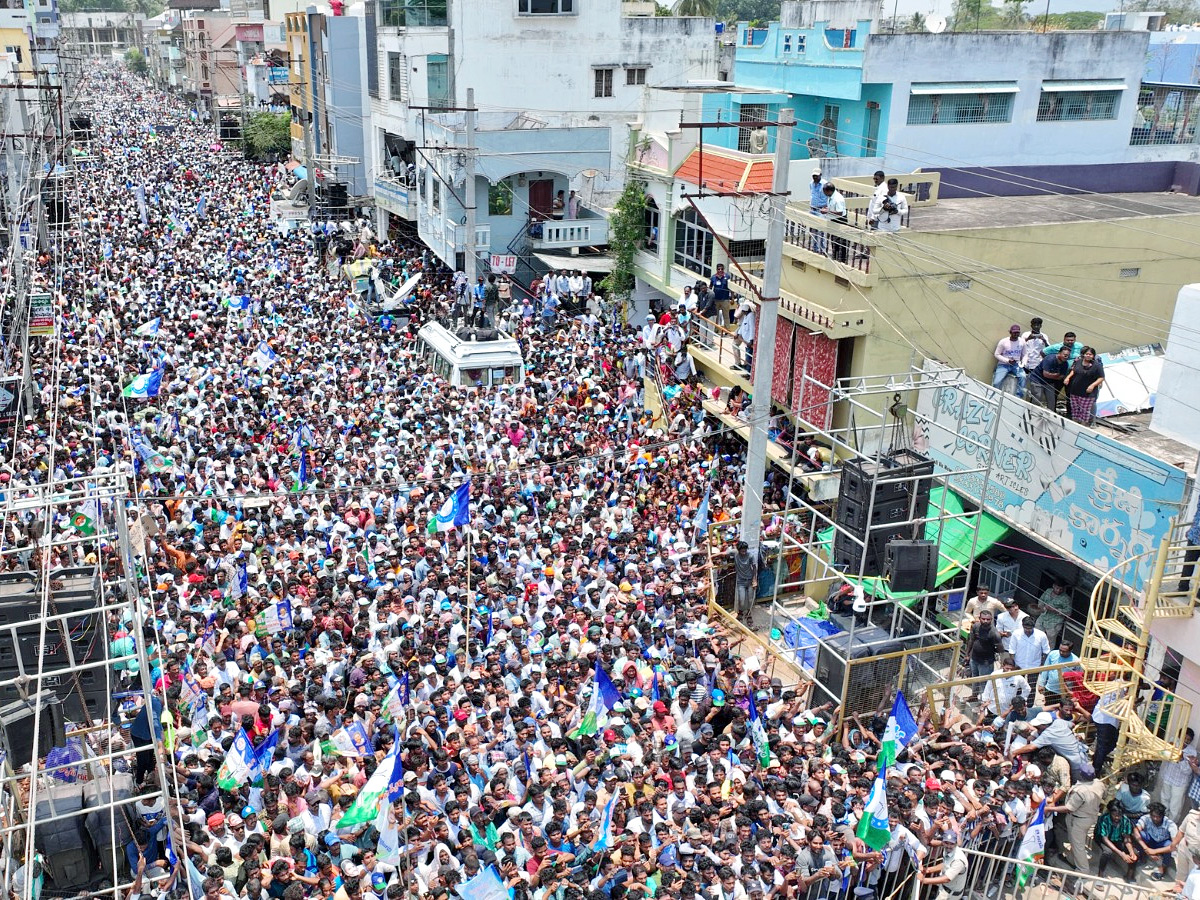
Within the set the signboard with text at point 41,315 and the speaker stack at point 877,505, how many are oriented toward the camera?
1

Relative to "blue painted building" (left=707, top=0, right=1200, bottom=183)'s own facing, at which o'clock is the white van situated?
The white van is roughly at 12 o'clock from the blue painted building.

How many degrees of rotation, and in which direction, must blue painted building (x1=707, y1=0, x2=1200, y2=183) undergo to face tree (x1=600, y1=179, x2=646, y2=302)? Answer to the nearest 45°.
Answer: approximately 45° to its right

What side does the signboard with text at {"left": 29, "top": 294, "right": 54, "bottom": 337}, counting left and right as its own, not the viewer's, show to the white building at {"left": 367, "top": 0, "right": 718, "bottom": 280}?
left

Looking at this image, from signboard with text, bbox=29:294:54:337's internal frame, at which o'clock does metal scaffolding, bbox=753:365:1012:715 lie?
The metal scaffolding is roughly at 11 o'clock from the signboard with text.

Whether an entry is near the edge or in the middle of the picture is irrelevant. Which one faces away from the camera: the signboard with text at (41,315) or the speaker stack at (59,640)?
the speaker stack

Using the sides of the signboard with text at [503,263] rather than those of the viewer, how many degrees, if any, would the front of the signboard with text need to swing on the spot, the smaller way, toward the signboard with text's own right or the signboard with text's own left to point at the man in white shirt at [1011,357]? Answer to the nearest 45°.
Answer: approximately 45° to the signboard with text's own left

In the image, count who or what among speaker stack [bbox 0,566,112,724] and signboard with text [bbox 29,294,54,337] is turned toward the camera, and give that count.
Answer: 1

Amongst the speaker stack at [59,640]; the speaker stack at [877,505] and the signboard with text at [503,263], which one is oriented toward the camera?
the signboard with text

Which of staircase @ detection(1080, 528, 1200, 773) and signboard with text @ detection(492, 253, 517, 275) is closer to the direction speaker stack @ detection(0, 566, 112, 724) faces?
the signboard with text

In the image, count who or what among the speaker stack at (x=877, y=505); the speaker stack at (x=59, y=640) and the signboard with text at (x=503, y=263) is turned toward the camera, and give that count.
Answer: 1

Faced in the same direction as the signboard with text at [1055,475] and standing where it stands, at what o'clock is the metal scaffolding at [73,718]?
The metal scaffolding is roughly at 12 o'clock from the signboard with text.
